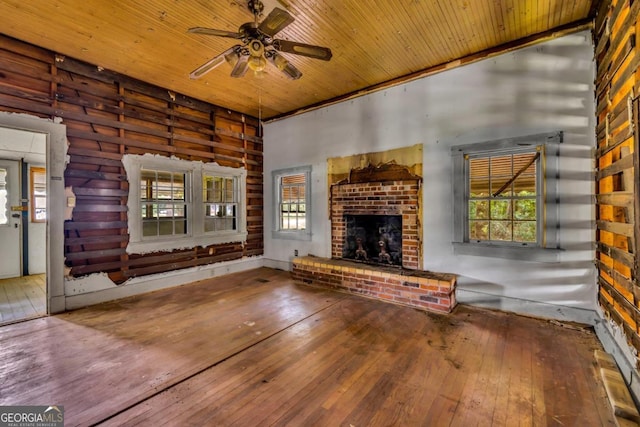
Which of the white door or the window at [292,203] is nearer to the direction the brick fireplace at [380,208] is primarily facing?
the white door

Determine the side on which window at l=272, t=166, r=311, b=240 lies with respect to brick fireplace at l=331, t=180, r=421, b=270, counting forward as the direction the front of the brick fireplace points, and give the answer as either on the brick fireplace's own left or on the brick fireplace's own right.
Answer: on the brick fireplace's own right

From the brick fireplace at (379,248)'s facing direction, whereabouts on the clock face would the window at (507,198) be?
The window is roughly at 8 o'clock from the brick fireplace.

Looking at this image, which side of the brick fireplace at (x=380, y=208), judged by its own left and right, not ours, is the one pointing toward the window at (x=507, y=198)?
left

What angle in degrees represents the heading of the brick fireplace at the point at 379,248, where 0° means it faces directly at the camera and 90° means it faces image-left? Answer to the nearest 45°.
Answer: approximately 45°

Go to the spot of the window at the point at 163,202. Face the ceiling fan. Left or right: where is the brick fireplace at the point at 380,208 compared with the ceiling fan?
left
